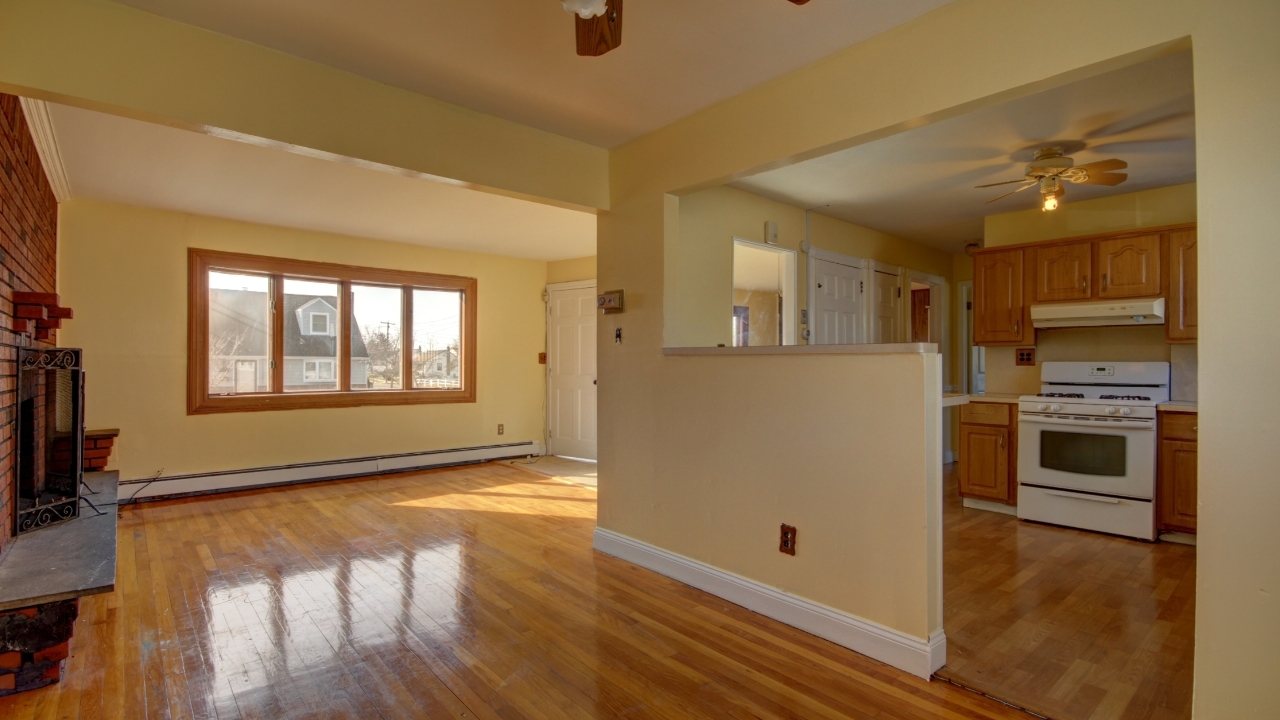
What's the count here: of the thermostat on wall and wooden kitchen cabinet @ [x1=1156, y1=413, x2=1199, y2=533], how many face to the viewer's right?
0

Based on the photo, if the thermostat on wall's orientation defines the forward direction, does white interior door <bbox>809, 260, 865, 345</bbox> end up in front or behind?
behind

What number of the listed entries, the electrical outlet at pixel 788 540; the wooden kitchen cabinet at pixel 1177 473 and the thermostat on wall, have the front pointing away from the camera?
0

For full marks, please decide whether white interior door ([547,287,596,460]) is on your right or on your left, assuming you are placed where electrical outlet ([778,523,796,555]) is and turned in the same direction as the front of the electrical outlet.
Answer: on your right

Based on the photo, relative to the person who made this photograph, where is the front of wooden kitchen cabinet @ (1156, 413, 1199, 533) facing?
facing the viewer

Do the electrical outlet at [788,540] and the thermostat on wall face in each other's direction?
no

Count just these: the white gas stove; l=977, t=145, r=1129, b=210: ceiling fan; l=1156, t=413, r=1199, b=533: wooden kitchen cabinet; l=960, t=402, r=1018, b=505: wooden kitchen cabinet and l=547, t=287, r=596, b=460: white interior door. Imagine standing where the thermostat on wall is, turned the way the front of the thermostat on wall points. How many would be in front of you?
0

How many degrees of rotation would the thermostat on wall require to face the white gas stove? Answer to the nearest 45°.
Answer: approximately 135° to its left

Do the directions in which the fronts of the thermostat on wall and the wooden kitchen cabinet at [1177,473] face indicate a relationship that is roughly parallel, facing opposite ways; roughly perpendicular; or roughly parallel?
roughly parallel

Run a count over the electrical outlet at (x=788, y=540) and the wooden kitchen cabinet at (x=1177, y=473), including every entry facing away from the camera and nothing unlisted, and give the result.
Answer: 0

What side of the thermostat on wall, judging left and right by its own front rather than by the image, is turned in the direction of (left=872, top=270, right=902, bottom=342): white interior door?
back

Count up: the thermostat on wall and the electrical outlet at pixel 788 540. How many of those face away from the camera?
0

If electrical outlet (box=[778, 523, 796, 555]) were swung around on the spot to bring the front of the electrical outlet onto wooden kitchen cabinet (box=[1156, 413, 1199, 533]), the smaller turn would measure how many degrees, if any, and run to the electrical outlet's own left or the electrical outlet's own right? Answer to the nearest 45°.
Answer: approximately 180°

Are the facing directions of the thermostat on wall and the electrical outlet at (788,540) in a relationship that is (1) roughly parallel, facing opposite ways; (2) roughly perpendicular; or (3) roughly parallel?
roughly parallel

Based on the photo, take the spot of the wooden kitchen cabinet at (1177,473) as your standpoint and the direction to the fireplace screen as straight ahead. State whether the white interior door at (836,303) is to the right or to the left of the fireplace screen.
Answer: right

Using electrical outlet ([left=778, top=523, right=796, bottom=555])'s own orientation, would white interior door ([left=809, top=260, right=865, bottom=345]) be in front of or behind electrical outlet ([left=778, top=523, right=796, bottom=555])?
behind

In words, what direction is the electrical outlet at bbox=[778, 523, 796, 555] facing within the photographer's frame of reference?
facing the viewer and to the left of the viewer
